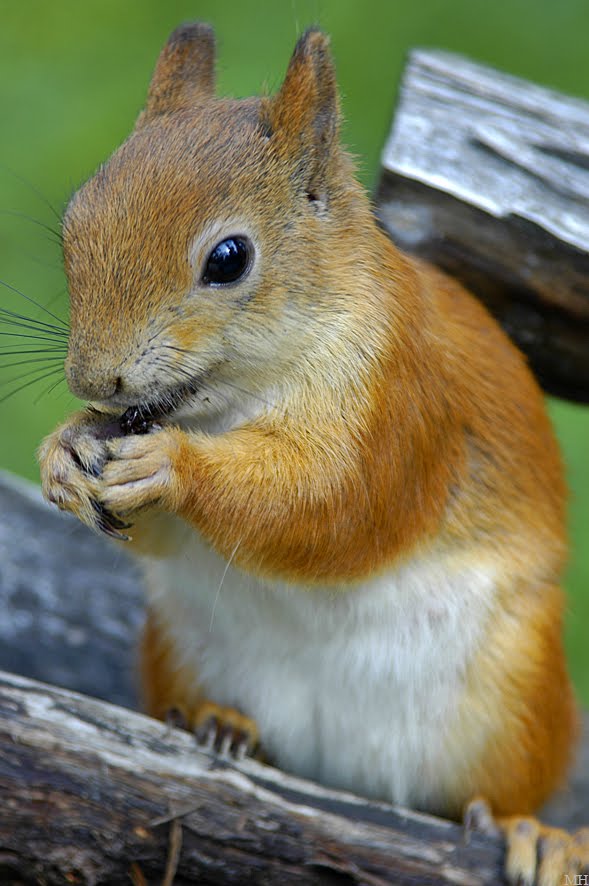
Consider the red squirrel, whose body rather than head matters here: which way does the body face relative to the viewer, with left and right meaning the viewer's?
facing the viewer and to the left of the viewer
